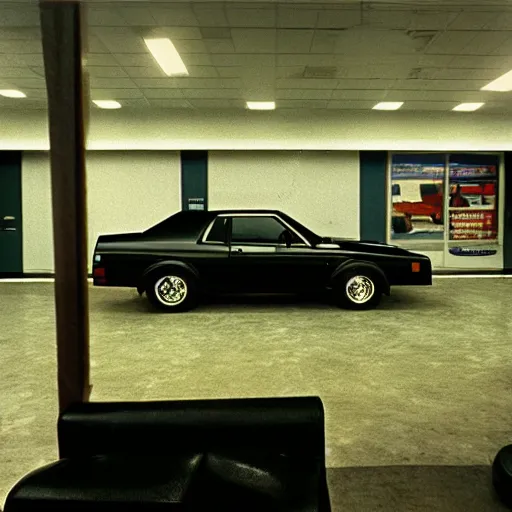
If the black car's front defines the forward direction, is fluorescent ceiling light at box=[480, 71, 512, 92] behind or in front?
in front

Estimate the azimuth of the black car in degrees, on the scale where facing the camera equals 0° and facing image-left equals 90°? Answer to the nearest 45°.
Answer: approximately 270°

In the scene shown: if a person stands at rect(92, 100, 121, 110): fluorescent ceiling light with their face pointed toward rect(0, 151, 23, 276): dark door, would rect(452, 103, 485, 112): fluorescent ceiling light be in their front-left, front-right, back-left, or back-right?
back-right

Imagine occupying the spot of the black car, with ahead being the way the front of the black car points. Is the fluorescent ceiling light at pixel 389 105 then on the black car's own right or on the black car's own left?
on the black car's own left

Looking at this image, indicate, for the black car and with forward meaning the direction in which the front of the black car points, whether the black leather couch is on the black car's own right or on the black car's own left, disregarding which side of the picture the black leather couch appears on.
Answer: on the black car's own right
